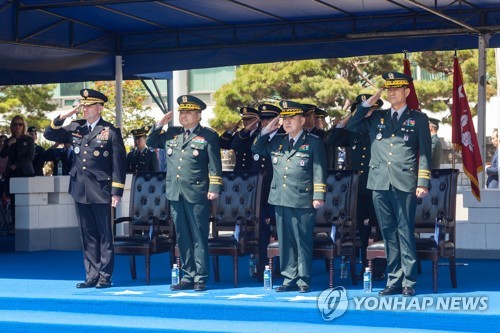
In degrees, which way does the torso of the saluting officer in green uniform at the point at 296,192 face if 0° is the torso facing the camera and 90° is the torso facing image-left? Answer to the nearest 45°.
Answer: approximately 45°

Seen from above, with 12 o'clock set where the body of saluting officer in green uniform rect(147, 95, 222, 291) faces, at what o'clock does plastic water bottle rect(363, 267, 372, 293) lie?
The plastic water bottle is roughly at 8 o'clock from the saluting officer in green uniform.

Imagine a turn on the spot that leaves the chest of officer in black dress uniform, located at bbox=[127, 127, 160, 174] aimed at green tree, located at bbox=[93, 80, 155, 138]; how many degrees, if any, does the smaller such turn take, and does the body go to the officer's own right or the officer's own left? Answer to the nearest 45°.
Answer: approximately 135° to the officer's own right

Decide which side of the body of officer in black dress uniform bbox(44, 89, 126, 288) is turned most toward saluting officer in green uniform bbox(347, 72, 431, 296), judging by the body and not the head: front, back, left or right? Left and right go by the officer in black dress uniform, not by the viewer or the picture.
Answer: left

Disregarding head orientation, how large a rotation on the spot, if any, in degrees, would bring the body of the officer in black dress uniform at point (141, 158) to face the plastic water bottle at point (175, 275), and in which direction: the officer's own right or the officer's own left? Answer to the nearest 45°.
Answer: approximately 45° to the officer's own left

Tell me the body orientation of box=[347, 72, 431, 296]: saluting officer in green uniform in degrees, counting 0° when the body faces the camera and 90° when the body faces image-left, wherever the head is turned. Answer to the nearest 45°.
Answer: approximately 45°
